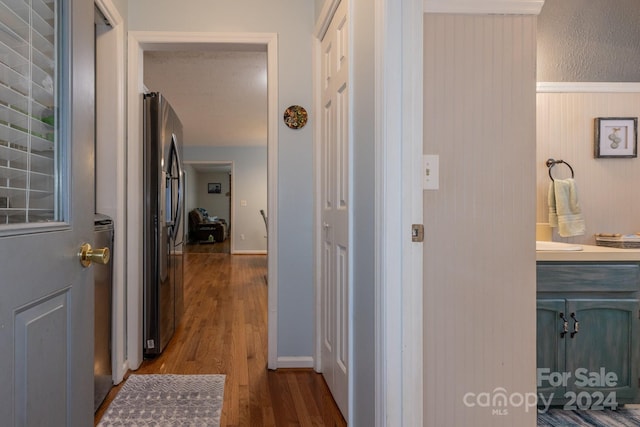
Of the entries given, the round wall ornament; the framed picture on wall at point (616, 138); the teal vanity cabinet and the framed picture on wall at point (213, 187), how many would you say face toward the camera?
4

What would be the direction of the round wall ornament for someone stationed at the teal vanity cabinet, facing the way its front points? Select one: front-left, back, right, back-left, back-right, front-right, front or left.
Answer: right

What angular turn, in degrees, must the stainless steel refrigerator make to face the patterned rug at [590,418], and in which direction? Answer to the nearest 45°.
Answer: approximately 45° to its right

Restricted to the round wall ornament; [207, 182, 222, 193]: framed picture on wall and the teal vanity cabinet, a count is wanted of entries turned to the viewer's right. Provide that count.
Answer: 0

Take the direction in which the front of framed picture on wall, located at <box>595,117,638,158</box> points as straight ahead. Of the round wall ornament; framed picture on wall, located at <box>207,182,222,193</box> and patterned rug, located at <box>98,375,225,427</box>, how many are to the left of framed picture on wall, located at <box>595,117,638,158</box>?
0

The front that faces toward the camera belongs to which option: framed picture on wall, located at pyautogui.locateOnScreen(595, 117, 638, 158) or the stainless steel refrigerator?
the framed picture on wall

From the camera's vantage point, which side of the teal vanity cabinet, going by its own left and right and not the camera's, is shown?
front

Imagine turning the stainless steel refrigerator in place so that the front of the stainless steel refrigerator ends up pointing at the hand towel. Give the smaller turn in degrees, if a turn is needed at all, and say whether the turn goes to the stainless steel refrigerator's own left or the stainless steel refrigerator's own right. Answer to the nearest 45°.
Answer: approximately 45° to the stainless steel refrigerator's own right

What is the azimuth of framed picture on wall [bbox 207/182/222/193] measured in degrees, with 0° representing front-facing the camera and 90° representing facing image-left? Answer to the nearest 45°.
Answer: approximately 0°

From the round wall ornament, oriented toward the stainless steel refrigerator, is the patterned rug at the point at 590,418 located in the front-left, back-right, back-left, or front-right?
back-left

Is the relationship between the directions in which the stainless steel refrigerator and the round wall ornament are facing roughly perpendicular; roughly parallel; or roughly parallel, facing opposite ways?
roughly perpendicular

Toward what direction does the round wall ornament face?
toward the camera

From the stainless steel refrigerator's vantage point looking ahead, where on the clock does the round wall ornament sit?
The round wall ornament is roughly at 1 o'clock from the stainless steel refrigerator.

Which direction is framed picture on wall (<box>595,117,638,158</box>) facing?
toward the camera

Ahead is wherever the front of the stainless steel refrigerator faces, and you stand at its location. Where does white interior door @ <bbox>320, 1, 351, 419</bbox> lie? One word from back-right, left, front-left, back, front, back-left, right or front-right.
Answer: front-right

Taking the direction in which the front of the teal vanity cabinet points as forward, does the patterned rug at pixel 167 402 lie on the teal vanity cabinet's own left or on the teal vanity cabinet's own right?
on the teal vanity cabinet's own right

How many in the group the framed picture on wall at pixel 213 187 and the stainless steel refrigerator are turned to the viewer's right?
1

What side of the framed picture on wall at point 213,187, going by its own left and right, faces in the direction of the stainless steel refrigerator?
front

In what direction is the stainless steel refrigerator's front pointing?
to the viewer's right
